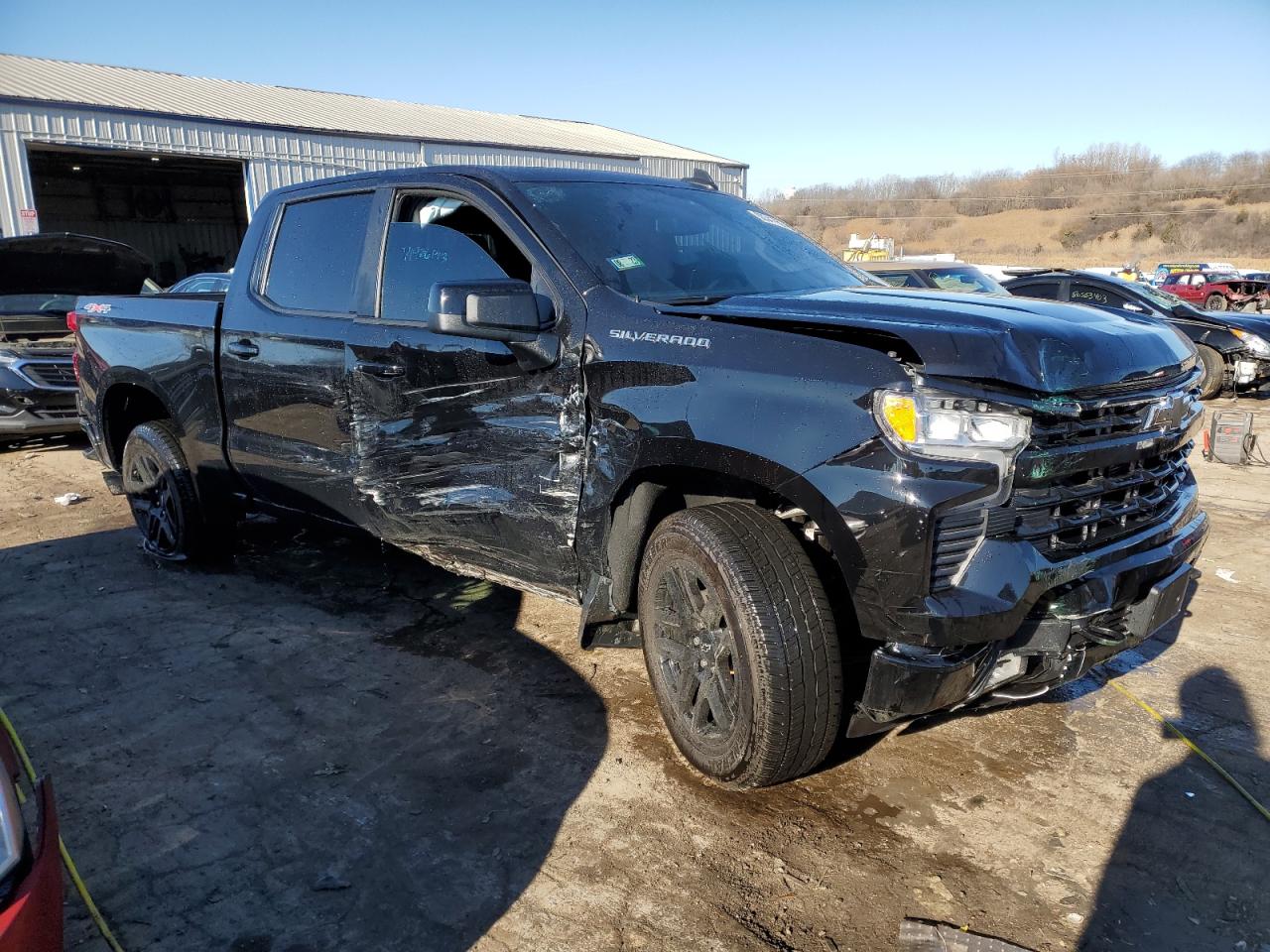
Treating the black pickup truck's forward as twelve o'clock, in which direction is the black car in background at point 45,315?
The black car in background is roughly at 6 o'clock from the black pickup truck.

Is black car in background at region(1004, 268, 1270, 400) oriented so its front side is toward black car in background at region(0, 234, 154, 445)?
no

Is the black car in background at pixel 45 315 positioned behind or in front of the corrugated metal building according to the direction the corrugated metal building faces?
in front

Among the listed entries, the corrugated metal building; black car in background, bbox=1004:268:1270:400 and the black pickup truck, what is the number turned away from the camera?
0

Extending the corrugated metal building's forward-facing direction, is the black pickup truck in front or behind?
in front

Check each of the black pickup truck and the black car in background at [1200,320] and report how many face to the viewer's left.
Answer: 0

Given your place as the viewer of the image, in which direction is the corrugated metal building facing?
facing the viewer and to the right of the viewer

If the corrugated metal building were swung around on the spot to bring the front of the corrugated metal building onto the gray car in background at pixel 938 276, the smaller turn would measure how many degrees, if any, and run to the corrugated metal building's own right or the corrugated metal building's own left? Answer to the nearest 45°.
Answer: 0° — it already faces it

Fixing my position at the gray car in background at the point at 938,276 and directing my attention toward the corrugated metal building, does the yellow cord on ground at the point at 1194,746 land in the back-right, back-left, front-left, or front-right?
back-left

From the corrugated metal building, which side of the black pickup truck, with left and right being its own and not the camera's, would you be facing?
back

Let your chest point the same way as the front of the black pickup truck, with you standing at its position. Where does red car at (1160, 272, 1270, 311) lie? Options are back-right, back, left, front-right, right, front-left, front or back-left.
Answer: left

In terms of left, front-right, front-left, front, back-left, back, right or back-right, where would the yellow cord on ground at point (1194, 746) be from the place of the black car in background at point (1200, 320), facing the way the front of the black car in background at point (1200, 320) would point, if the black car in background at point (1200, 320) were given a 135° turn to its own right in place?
left

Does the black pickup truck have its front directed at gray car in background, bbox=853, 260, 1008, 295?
no

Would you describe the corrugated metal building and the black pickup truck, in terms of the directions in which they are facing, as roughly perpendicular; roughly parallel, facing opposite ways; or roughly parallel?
roughly parallel

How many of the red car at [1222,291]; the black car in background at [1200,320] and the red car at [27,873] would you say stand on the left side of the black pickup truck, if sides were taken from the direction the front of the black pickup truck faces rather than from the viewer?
2

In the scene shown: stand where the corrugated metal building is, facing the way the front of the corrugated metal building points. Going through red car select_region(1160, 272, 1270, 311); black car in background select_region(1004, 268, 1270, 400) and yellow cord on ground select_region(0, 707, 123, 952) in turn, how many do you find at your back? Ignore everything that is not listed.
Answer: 0

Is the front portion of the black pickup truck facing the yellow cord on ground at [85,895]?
no

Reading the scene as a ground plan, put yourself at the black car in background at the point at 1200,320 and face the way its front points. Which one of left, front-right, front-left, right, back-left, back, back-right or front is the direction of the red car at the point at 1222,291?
back-left

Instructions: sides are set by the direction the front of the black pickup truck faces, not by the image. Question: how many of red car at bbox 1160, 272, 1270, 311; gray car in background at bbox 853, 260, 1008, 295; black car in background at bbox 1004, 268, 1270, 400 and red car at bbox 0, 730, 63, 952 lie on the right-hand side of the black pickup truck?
1
